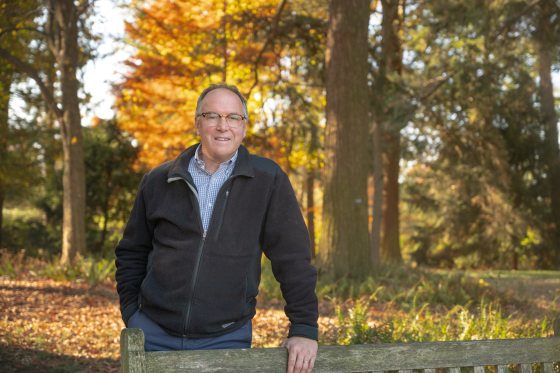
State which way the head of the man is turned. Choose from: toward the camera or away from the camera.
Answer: toward the camera

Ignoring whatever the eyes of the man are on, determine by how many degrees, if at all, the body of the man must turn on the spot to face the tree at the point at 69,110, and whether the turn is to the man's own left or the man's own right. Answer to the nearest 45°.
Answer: approximately 180°

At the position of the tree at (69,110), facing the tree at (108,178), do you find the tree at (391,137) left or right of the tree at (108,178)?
right

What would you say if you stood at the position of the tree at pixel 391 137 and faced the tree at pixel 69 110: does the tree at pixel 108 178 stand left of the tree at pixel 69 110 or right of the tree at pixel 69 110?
right

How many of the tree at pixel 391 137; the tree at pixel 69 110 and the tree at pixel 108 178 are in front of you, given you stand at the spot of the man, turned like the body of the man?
0

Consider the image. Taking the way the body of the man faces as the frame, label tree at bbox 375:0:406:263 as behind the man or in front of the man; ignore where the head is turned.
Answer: behind

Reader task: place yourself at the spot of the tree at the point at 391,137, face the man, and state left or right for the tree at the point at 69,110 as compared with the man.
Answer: right

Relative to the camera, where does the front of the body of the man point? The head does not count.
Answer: toward the camera

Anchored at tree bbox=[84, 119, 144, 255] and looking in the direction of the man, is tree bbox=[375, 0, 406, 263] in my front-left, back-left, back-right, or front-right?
front-left

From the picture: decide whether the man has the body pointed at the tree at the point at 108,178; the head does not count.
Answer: no
